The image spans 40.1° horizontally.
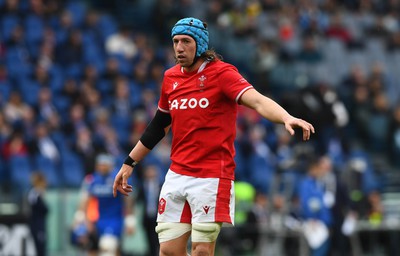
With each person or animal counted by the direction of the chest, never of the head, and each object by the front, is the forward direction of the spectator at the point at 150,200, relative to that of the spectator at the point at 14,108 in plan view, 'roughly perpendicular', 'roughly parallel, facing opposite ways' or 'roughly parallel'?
roughly parallel

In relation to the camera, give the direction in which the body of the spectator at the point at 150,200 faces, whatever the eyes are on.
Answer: toward the camera

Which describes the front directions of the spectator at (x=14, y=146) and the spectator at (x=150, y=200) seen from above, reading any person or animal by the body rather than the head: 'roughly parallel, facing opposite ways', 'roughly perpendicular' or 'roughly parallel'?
roughly parallel

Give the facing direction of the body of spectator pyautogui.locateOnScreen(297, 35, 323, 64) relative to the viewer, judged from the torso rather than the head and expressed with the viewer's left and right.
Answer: facing the viewer

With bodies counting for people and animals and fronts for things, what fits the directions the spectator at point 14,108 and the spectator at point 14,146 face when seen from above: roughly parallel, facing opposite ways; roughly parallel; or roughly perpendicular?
roughly parallel

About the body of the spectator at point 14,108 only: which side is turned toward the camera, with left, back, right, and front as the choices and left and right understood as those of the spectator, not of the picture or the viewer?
front

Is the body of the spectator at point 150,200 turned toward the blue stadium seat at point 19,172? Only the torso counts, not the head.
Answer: no

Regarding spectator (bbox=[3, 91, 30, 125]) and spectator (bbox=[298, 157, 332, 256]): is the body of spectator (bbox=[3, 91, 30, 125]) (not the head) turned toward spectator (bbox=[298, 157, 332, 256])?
no

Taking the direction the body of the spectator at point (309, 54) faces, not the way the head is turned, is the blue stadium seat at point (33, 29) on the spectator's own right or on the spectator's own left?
on the spectator's own right

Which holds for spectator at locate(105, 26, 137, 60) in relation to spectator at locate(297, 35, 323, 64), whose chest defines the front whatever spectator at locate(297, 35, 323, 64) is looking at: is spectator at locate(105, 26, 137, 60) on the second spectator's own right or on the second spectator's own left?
on the second spectator's own right

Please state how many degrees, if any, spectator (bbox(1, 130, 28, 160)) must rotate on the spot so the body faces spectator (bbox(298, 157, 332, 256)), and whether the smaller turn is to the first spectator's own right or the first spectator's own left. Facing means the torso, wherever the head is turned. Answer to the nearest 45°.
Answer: approximately 45° to the first spectator's own left

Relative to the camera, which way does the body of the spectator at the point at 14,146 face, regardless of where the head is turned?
toward the camera
